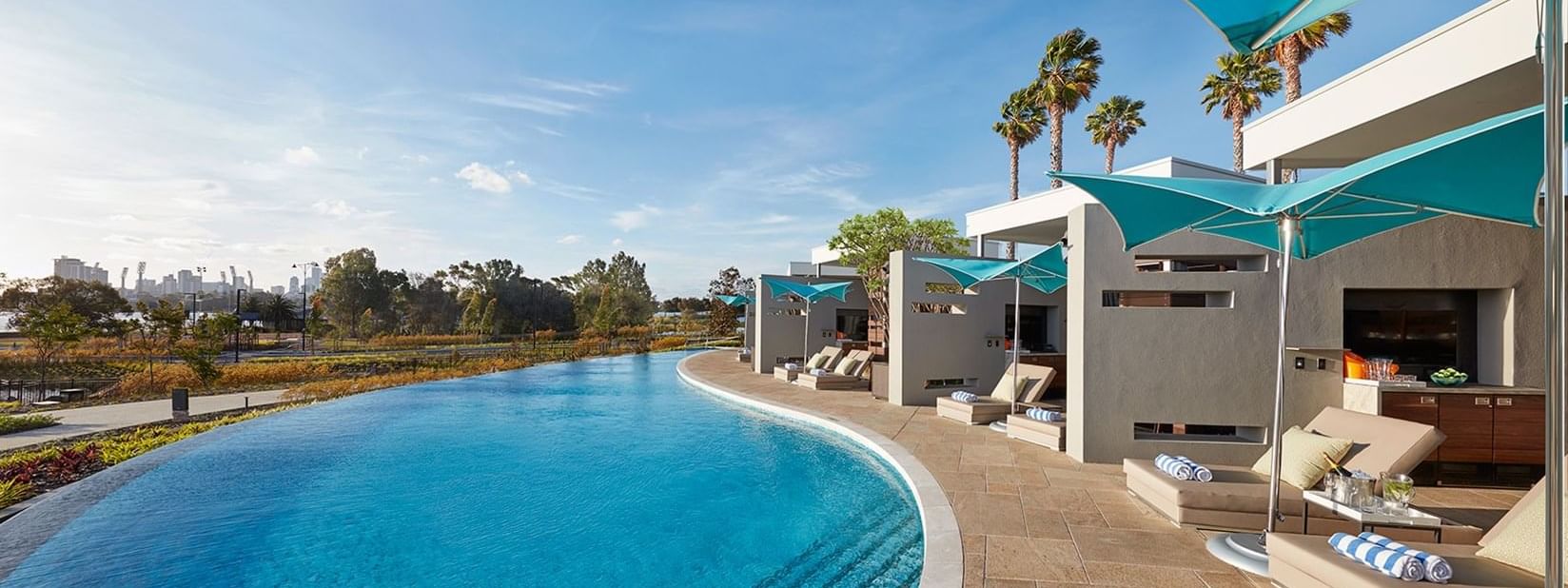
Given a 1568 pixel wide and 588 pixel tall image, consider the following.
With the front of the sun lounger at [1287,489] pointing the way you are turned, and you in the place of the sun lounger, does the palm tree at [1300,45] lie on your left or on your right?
on your right

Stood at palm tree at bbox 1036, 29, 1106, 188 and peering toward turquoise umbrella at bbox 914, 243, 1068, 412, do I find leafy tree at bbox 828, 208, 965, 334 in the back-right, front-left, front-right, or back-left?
front-right

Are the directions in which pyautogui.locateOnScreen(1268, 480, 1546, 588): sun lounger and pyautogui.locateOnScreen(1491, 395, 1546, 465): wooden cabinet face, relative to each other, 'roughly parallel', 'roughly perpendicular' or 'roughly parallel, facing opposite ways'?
roughly perpendicular

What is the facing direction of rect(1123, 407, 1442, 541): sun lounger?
to the viewer's left

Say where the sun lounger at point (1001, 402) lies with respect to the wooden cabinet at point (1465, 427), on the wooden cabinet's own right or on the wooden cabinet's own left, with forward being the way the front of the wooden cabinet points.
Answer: on the wooden cabinet's own right

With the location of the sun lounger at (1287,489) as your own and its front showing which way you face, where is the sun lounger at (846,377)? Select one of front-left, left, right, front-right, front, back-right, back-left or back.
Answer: front-right

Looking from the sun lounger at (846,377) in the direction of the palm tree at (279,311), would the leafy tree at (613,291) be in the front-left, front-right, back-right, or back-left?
front-right

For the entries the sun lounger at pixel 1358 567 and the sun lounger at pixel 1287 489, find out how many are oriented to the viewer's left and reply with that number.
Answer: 2

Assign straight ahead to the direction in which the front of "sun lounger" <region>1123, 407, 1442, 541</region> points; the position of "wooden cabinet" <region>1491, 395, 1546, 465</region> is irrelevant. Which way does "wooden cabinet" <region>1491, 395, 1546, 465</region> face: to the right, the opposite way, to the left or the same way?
to the left

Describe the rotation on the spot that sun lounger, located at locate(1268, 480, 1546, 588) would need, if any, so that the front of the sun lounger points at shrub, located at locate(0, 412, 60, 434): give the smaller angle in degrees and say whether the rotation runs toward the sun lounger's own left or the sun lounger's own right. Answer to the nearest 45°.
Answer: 0° — it already faces it

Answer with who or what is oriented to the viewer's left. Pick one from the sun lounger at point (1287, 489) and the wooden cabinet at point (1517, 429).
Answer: the sun lounger

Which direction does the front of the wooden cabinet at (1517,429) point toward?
toward the camera

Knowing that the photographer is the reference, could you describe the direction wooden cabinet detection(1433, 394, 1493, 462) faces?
facing the viewer

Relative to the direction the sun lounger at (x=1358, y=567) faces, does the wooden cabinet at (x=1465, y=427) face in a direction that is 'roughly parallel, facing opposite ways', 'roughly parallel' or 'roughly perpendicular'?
roughly perpendicular

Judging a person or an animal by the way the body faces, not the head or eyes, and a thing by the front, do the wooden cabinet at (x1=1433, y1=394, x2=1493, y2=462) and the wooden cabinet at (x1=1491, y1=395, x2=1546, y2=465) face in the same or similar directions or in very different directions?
same or similar directions

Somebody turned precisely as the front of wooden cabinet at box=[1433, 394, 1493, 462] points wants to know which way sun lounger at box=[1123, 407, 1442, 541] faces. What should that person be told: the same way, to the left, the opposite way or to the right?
to the right

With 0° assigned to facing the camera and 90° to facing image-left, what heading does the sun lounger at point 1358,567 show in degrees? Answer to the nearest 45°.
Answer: approximately 90°

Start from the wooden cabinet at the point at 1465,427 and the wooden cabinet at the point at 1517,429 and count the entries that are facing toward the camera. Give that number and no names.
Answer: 2

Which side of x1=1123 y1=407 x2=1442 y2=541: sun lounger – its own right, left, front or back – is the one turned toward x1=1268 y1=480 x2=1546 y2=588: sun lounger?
left

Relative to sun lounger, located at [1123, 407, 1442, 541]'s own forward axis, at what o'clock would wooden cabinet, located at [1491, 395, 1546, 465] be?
The wooden cabinet is roughly at 4 o'clock from the sun lounger.
